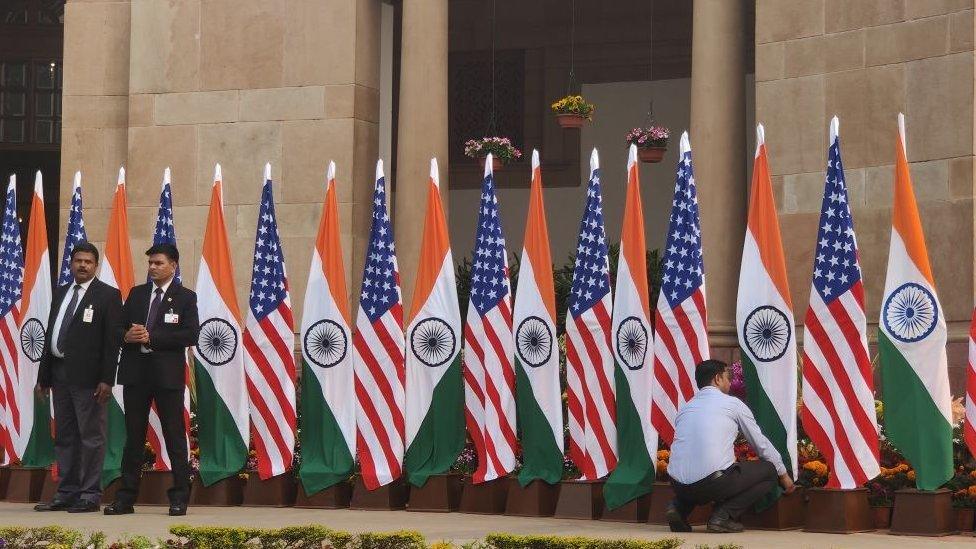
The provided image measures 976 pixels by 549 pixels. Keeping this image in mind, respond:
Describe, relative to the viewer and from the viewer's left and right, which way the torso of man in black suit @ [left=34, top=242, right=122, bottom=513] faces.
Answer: facing the viewer and to the left of the viewer

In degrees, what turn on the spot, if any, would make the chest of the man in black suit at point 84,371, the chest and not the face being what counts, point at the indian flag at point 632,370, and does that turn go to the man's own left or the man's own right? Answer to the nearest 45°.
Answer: approximately 135° to the man's own left

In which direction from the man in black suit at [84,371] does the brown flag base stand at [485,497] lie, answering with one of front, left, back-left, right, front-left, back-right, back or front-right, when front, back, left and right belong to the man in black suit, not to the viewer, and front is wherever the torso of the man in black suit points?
back-left

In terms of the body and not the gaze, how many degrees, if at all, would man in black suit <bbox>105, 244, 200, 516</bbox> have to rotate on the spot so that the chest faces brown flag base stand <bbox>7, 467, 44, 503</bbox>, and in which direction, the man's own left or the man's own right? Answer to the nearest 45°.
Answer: approximately 90° to the man's own right

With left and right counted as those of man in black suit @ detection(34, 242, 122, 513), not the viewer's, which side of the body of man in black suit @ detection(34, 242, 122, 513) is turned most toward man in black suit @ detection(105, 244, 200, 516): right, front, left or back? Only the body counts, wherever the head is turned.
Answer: left

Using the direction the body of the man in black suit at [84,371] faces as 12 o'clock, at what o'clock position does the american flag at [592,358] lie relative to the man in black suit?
The american flag is roughly at 8 o'clock from the man in black suit.

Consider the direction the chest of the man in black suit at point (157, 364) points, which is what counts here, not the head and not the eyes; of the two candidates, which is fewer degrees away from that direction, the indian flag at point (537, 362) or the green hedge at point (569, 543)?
the green hedge

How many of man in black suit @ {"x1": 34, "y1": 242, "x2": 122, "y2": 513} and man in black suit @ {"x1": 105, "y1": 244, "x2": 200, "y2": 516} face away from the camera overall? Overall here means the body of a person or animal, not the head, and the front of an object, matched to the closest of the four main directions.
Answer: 0

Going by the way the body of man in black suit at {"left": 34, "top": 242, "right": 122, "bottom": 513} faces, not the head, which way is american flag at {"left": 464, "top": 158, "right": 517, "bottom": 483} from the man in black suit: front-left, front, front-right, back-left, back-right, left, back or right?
back-left

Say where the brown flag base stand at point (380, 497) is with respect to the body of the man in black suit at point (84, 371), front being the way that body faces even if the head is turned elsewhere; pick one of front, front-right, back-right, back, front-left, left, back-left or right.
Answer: back-left

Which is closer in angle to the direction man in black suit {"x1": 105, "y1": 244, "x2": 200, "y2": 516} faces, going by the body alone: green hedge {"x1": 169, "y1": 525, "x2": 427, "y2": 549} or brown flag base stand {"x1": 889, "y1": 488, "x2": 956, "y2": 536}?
the green hedge

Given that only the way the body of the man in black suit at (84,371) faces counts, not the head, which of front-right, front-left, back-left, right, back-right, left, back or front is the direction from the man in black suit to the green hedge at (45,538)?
front-left
